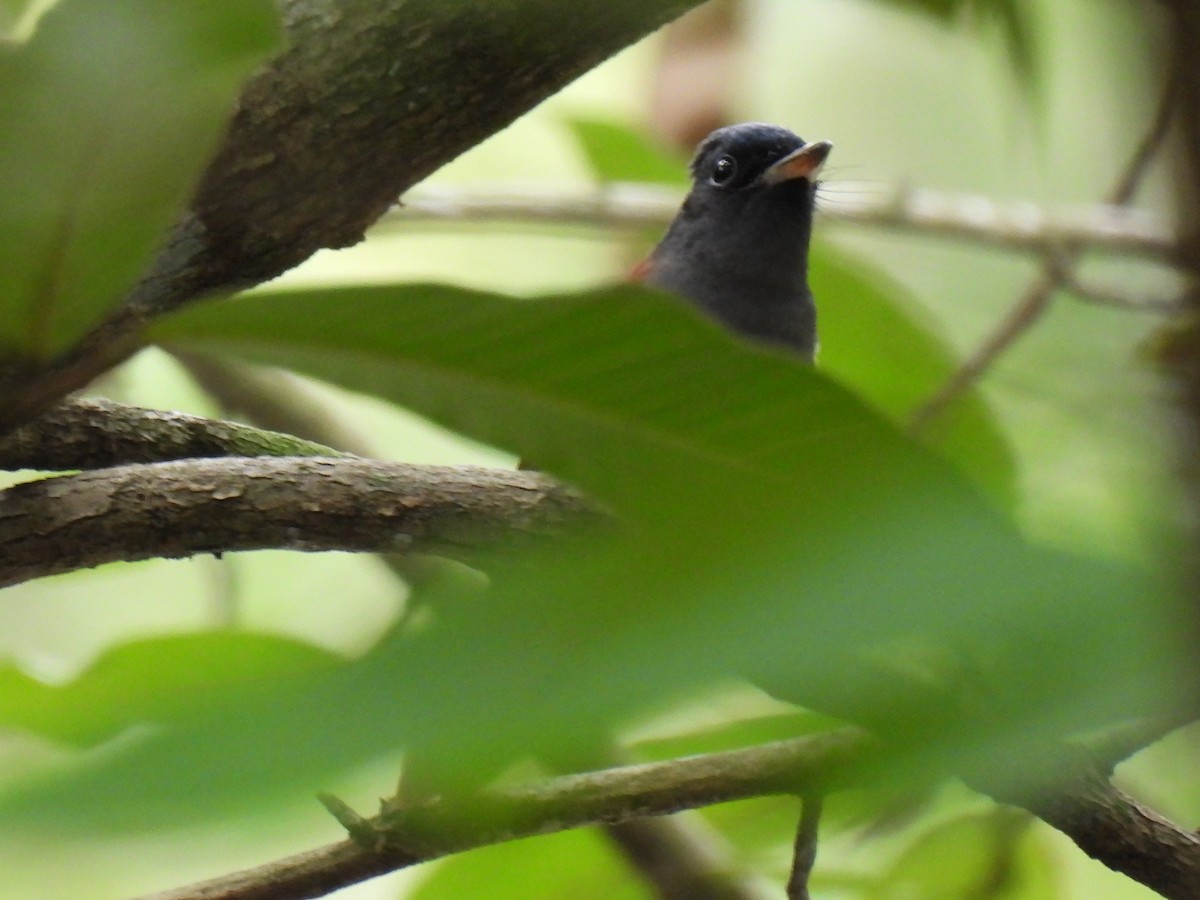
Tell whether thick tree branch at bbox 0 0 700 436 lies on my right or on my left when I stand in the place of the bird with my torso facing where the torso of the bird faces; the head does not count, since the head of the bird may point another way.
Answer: on my right

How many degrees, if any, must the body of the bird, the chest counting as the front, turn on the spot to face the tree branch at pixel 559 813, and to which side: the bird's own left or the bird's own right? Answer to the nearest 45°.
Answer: approximately 45° to the bird's own right

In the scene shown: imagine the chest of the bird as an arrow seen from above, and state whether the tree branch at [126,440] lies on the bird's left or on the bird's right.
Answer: on the bird's right

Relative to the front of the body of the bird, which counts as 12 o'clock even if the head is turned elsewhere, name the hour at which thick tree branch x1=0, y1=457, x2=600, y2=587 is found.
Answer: The thick tree branch is roughly at 2 o'clock from the bird.

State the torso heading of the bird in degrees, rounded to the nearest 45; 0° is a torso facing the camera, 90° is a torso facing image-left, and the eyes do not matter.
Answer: approximately 315°
